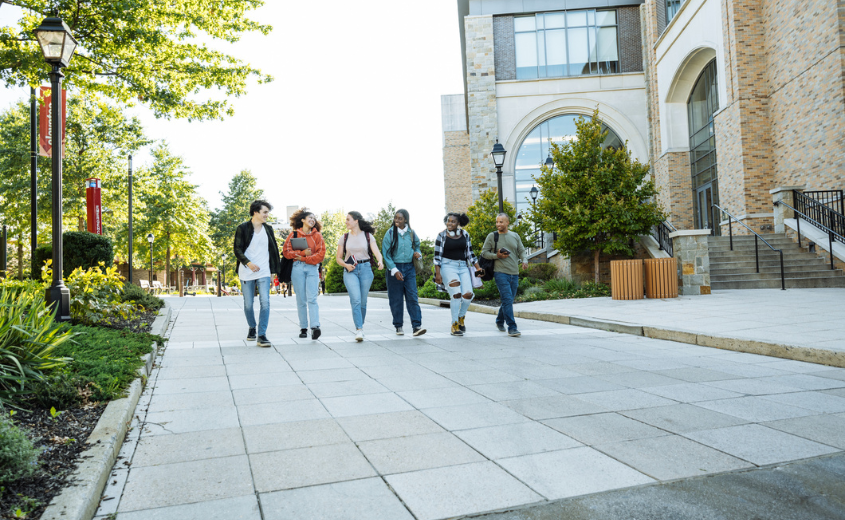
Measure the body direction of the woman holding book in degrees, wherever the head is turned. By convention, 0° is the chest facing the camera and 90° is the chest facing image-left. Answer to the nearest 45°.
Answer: approximately 0°

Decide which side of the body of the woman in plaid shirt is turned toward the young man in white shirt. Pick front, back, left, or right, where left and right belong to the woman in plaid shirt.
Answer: right

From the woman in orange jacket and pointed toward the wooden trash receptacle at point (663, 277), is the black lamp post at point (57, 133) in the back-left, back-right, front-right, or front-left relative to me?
back-left

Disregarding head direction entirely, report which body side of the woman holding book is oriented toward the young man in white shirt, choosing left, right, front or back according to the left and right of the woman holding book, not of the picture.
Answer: right

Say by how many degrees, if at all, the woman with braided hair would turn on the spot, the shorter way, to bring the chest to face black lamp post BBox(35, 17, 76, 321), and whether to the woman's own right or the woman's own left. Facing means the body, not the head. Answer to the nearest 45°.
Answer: approximately 90° to the woman's own right

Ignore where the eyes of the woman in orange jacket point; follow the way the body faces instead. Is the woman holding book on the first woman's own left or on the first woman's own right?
on the first woman's own left

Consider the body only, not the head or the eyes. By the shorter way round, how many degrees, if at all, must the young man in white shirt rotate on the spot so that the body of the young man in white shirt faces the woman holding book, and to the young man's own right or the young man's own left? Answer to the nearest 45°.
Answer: approximately 90° to the young man's own left

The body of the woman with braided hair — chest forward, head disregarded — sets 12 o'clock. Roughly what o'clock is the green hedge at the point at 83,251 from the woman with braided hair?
The green hedge is roughly at 4 o'clock from the woman with braided hair.

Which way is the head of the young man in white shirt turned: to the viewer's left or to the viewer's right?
to the viewer's right

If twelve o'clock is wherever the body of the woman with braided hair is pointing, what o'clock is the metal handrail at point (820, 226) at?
The metal handrail is roughly at 8 o'clock from the woman with braided hair.

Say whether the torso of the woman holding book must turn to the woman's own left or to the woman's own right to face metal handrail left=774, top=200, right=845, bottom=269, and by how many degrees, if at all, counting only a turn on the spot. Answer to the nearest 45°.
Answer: approximately 135° to the woman's own left

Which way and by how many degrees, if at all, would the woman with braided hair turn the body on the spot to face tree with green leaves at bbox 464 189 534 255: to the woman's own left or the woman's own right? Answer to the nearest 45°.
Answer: approximately 180°
